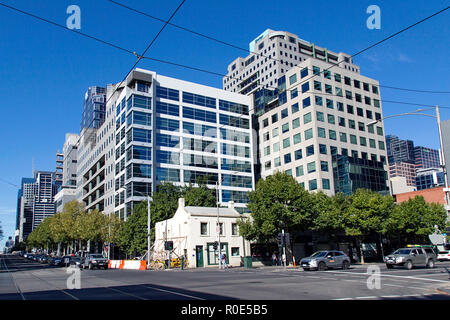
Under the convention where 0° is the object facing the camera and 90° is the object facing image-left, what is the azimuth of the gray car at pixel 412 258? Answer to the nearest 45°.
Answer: approximately 45°

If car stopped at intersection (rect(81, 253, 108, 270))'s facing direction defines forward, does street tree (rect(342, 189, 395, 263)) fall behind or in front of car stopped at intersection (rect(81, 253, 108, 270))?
in front

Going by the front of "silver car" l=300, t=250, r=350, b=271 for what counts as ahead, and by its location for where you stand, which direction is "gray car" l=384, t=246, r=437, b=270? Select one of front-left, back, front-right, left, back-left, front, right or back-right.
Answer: back-left

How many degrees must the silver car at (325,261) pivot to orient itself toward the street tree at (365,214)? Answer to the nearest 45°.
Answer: approximately 135° to its right

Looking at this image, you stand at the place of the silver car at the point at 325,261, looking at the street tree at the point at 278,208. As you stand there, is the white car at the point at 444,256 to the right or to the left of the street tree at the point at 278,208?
right

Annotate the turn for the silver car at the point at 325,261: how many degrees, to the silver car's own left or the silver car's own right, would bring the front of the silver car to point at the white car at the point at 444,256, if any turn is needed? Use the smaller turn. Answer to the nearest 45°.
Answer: approximately 180°

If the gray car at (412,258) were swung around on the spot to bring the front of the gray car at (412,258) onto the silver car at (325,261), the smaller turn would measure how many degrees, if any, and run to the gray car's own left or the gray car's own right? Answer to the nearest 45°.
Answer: approximately 45° to the gray car's own right

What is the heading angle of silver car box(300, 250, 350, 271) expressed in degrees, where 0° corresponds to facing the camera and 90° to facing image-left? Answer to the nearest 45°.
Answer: approximately 45°

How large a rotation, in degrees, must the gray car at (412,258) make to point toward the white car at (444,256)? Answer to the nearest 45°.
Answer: approximately 135° to its right

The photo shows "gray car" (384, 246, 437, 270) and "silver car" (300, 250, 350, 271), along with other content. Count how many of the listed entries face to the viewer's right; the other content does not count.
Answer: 0

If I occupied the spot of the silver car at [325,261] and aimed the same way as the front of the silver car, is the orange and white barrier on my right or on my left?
on my right

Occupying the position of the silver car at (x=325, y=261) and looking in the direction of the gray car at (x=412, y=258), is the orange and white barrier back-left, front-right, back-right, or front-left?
back-left
